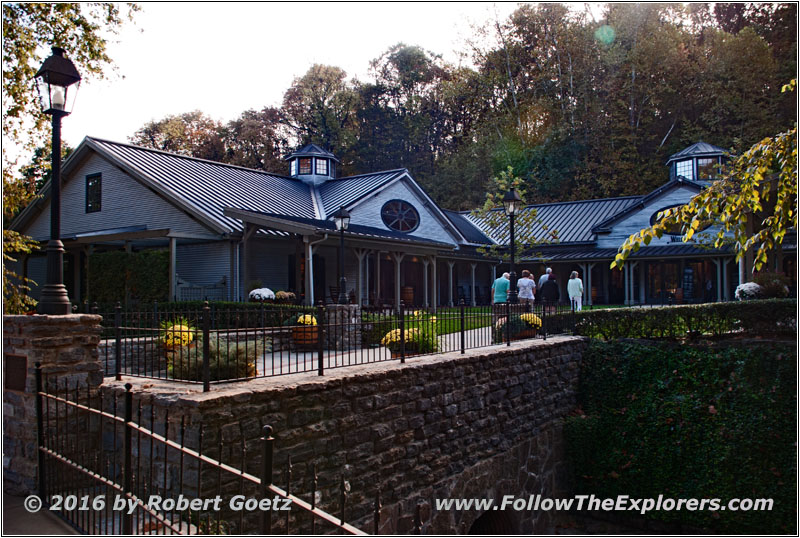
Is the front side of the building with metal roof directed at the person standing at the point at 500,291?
yes

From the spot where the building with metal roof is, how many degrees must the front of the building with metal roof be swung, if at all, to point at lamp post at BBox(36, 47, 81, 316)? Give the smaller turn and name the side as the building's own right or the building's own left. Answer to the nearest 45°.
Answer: approximately 45° to the building's own right

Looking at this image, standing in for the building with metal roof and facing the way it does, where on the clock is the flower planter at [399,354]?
The flower planter is roughly at 1 o'clock from the building with metal roof.

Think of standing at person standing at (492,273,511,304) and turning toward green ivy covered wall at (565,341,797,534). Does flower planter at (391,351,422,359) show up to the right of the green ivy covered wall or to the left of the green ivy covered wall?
right

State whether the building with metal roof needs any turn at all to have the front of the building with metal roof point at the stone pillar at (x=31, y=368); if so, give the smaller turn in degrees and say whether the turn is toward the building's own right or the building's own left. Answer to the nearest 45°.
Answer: approximately 45° to the building's own right

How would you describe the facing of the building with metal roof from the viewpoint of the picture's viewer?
facing the viewer and to the right of the viewer

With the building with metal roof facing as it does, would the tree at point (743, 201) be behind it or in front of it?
in front
